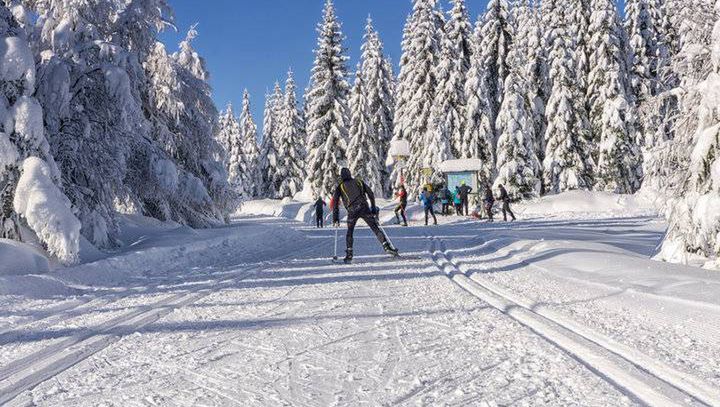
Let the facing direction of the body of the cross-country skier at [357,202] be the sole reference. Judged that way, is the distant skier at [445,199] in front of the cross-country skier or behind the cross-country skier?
in front

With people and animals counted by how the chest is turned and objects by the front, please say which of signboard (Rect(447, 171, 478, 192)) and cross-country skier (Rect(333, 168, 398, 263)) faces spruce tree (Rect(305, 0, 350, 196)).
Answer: the cross-country skier

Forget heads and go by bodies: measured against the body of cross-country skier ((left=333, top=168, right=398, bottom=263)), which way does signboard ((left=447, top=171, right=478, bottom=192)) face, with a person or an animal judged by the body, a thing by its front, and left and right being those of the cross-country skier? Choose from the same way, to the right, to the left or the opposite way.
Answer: the opposite way

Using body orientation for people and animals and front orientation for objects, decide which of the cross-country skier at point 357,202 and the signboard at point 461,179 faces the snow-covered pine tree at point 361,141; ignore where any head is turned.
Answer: the cross-country skier

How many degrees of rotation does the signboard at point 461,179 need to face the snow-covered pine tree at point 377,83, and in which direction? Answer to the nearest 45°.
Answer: approximately 135° to its right

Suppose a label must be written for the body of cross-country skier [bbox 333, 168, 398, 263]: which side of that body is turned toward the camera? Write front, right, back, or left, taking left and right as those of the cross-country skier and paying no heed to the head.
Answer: back

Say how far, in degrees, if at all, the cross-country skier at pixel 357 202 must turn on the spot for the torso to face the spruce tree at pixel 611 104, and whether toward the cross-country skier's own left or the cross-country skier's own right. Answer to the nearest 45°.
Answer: approximately 45° to the cross-country skier's own right

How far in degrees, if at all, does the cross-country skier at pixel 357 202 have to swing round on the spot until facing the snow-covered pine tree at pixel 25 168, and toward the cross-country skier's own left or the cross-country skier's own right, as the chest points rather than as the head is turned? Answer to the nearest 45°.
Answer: approximately 90° to the cross-country skier's own left

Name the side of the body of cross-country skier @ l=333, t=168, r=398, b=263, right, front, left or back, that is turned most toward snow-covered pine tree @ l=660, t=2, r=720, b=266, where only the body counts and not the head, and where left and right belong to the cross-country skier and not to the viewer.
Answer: right

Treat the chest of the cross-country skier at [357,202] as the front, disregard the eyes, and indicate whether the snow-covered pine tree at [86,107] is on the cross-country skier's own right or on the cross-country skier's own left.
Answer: on the cross-country skier's own left

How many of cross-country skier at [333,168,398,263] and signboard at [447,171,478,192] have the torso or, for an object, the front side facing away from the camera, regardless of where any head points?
1

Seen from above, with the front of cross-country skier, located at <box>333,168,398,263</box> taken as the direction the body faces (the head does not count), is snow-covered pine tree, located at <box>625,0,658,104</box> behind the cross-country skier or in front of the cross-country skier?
in front

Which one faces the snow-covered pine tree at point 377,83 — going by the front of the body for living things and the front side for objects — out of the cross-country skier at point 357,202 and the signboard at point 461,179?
the cross-country skier
